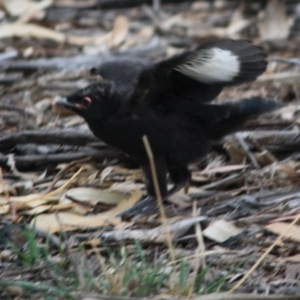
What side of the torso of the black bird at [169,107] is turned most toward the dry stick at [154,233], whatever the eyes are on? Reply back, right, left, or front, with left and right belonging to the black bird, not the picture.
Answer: left

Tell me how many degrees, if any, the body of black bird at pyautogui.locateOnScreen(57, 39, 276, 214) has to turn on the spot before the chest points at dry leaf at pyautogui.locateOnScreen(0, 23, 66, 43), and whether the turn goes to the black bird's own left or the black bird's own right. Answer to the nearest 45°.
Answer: approximately 90° to the black bird's own right

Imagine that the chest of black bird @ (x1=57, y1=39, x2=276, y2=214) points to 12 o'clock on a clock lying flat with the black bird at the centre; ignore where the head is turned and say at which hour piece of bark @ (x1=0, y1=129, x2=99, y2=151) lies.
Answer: The piece of bark is roughly at 1 o'clock from the black bird.

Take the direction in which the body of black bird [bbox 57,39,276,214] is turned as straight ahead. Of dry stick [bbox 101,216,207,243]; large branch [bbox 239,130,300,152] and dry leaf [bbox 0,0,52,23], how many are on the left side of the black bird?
1

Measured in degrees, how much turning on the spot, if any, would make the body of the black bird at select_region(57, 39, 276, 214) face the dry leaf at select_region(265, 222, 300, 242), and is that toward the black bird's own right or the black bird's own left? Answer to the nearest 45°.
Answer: approximately 135° to the black bird's own left

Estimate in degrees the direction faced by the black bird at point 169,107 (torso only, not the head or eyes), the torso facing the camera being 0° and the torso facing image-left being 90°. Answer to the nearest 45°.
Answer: approximately 90°

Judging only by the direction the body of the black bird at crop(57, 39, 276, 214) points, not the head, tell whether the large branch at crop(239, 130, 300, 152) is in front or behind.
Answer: behind

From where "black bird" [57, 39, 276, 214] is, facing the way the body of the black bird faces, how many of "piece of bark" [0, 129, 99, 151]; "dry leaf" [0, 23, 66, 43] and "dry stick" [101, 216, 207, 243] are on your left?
1

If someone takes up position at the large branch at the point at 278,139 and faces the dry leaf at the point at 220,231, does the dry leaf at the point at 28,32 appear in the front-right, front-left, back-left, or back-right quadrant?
back-right

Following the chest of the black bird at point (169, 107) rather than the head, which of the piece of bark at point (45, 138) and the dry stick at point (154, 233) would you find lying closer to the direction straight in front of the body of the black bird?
the piece of bark
